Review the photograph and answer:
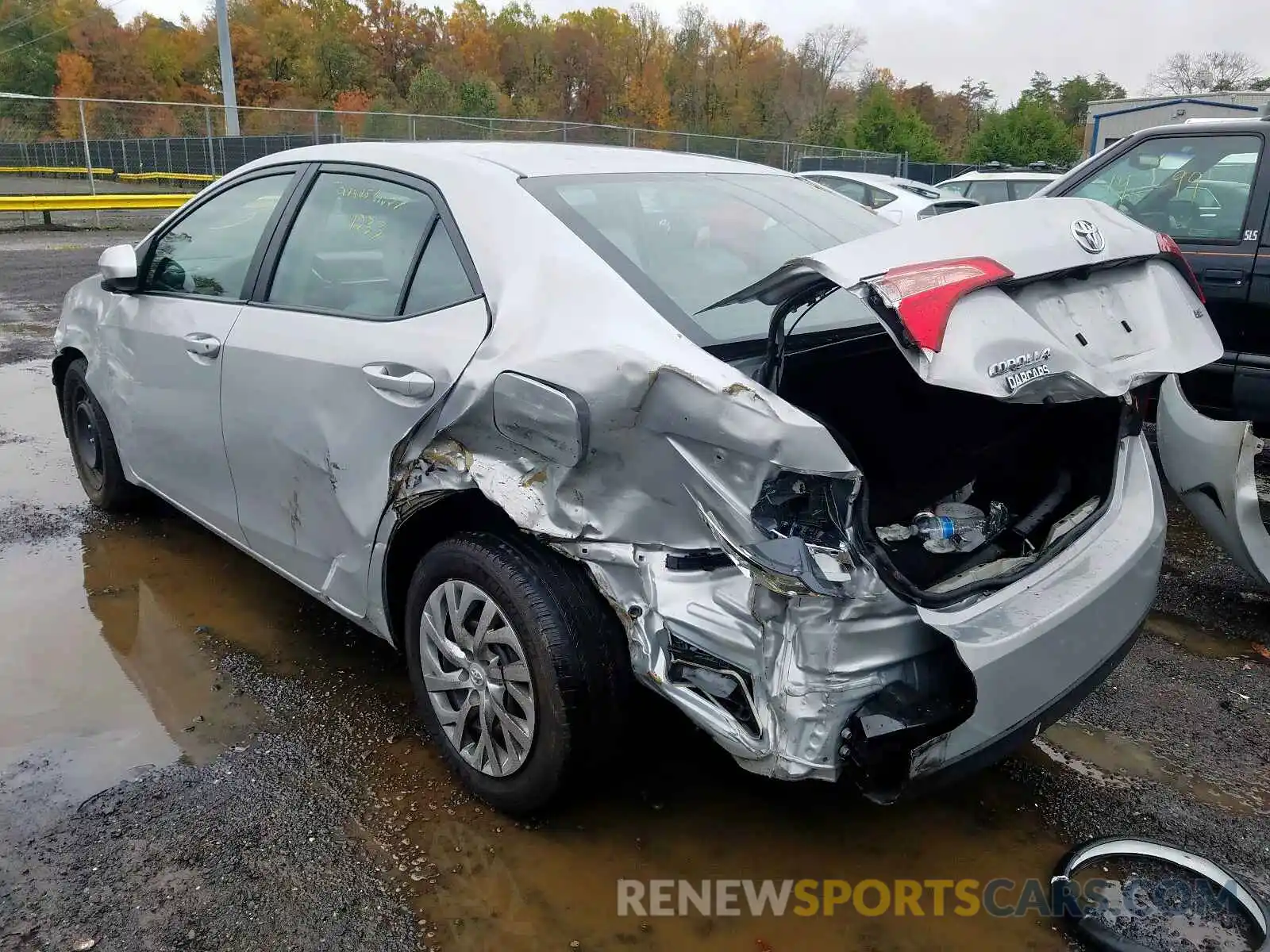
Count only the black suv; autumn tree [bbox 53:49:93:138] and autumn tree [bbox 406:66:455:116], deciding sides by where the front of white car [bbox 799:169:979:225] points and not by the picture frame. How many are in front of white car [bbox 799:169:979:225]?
2

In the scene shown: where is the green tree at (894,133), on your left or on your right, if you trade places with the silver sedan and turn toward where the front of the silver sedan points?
on your right

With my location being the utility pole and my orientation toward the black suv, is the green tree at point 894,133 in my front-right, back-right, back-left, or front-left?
back-left

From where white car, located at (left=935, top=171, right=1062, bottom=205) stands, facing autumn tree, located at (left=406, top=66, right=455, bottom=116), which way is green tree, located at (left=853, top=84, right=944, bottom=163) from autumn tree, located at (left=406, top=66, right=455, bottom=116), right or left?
right

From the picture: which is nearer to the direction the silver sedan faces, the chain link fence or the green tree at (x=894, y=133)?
the chain link fence

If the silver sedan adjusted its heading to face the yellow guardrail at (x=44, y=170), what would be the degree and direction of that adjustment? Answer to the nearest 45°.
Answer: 0° — it already faces it

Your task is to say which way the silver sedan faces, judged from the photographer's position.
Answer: facing away from the viewer and to the left of the viewer

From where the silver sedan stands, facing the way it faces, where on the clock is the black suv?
The black suv is roughly at 3 o'clock from the silver sedan.

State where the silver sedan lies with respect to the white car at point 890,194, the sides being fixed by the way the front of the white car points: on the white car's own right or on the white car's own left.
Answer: on the white car's own left

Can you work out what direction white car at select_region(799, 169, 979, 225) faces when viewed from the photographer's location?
facing away from the viewer and to the left of the viewer

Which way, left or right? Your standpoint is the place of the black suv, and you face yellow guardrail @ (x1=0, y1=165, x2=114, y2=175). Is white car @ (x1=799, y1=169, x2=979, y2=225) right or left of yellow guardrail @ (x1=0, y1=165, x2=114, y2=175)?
right
